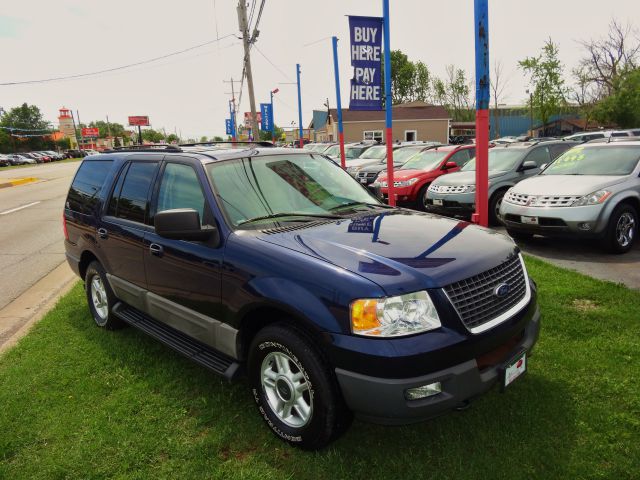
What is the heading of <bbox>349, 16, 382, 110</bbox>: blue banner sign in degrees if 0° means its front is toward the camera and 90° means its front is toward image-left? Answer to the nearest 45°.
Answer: approximately 0°

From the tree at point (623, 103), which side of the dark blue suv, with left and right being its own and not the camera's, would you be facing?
left

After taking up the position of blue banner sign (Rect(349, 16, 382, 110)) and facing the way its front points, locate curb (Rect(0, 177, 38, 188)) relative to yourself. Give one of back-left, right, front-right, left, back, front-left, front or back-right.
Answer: back-right

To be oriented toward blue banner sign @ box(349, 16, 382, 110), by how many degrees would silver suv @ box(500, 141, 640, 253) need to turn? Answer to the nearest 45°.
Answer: approximately 90° to its right

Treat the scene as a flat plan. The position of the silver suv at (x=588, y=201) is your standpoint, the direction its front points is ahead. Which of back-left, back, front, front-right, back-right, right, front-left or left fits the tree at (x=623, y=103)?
back-right

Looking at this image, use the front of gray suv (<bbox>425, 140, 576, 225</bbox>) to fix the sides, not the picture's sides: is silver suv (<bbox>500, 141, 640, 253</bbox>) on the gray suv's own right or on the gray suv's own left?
on the gray suv's own left

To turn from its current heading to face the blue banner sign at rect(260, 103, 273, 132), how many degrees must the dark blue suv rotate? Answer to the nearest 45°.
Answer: approximately 135° to its left

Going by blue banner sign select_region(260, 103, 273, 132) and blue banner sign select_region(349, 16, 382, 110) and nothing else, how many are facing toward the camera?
2

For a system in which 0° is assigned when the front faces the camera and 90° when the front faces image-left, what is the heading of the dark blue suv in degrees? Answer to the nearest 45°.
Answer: approximately 315°

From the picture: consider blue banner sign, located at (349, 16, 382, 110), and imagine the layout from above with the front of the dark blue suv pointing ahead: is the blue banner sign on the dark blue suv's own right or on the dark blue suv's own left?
on the dark blue suv's own left
